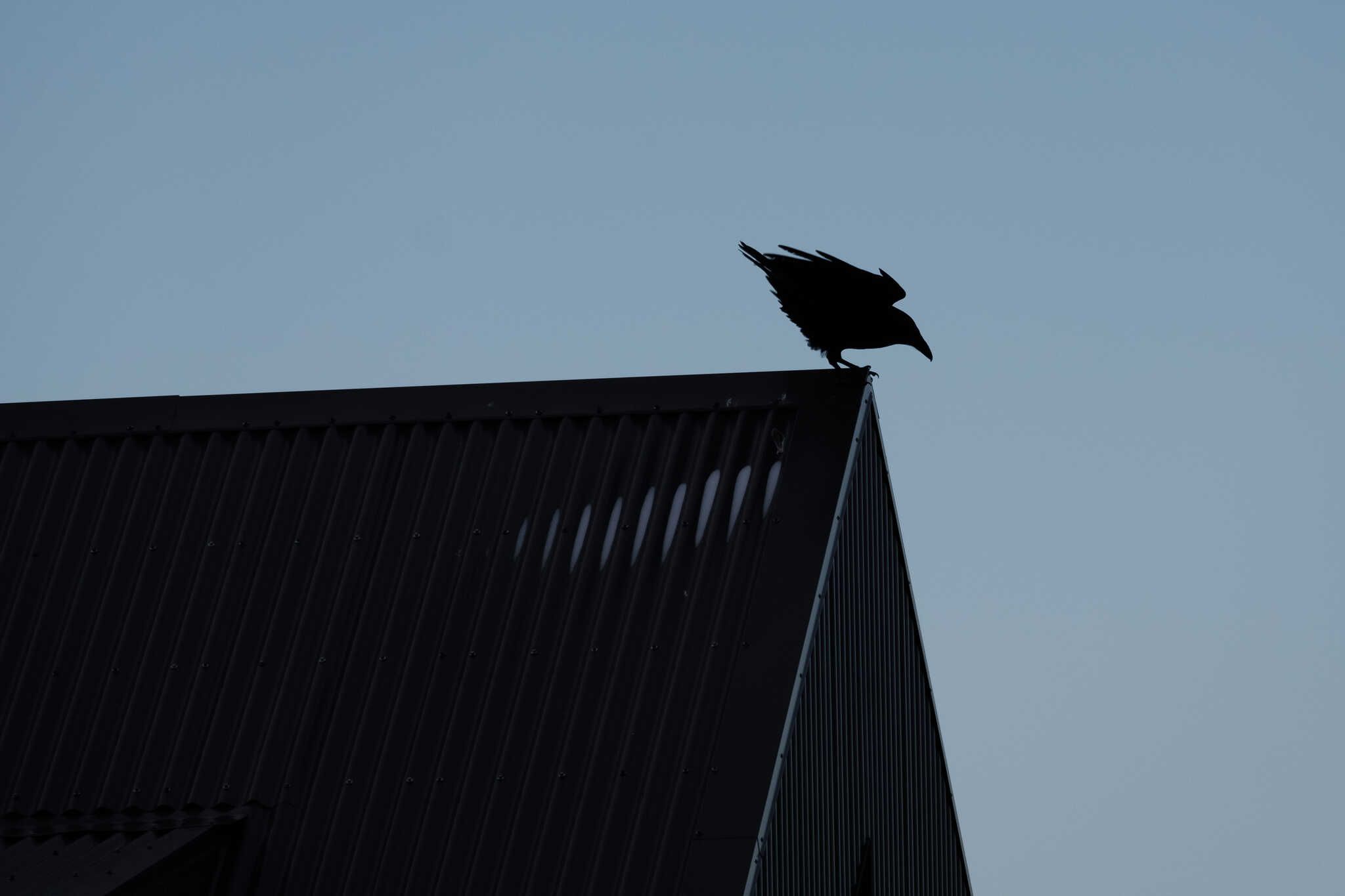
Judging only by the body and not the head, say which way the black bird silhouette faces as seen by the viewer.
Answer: to the viewer's right
